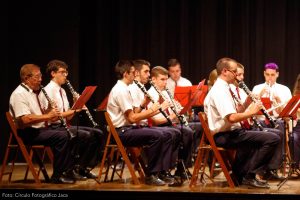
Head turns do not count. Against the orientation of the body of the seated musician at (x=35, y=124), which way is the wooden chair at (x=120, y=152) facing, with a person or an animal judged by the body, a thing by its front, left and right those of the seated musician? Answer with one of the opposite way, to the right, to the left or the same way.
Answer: the same way

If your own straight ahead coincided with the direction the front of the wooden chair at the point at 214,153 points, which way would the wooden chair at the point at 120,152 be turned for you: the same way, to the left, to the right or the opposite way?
the same way

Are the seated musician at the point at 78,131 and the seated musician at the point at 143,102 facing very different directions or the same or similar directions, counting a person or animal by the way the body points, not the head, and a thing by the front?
same or similar directions

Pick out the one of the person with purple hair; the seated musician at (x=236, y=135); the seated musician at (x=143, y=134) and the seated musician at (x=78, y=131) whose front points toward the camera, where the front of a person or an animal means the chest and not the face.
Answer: the person with purple hair

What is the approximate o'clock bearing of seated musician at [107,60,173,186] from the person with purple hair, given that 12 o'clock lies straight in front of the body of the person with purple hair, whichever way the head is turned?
The seated musician is roughly at 1 o'clock from the person with purple hair.
